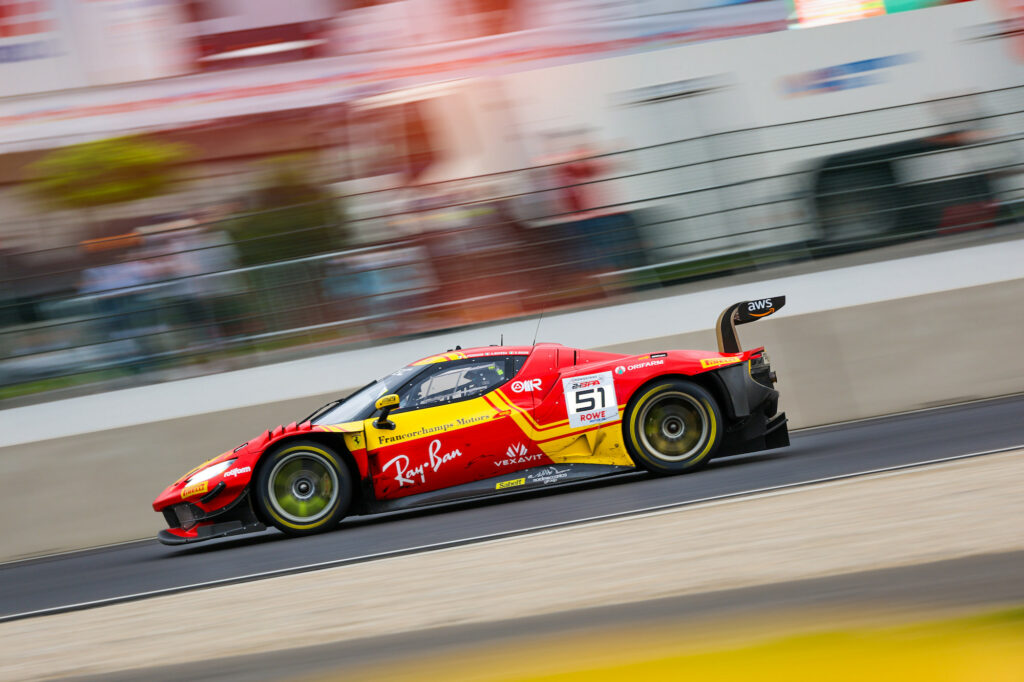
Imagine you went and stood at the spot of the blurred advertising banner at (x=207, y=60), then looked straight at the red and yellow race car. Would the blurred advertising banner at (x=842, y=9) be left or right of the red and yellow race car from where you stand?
left

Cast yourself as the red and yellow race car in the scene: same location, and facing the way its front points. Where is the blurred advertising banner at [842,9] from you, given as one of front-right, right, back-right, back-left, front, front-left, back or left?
back-right

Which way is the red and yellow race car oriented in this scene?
to the viewer's left

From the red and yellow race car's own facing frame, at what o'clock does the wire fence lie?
The wire fence is roughly at 4 o'clock from the red and yellow race car.

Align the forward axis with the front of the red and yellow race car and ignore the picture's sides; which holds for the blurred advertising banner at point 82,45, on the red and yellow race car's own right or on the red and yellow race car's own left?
on the red and yellow race car's own right
